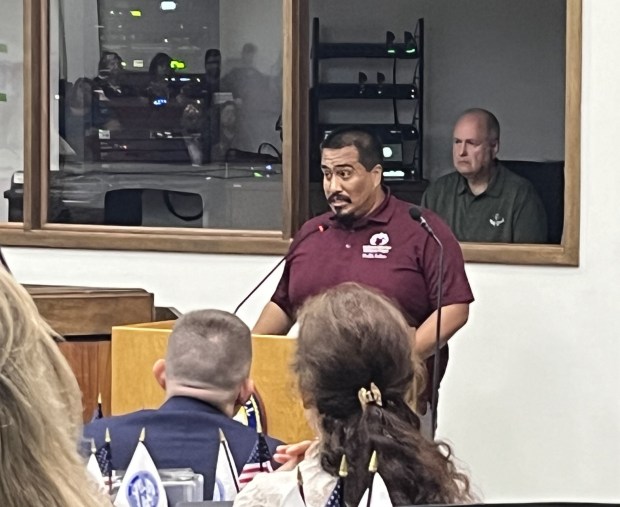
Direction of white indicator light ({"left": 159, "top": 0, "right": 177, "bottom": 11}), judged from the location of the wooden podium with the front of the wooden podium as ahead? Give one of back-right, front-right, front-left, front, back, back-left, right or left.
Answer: back-right

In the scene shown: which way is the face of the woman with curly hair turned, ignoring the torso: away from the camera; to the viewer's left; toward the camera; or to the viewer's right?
away from the camera

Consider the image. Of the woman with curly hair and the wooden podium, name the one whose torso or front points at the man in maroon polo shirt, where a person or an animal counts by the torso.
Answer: the woman with curly hair

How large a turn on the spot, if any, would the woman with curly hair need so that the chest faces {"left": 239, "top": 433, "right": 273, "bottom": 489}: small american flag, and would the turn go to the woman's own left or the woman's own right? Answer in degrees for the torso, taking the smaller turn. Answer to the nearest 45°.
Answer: approximately 45° to the woman's own left

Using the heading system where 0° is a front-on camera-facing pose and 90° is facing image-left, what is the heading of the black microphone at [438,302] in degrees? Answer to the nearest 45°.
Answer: approximately 90°

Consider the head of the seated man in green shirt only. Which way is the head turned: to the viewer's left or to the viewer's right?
to the viewer's left

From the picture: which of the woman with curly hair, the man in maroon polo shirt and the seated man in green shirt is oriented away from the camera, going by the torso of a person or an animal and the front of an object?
the woman with curly hair

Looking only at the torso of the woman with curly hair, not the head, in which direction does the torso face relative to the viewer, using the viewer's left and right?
facing away from the viewer

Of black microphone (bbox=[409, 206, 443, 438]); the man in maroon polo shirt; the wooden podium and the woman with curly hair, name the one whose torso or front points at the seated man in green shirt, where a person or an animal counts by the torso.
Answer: the woman with curly hair

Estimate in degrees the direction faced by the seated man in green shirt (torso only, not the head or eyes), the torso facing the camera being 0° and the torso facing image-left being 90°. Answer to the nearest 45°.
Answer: approximately 45°

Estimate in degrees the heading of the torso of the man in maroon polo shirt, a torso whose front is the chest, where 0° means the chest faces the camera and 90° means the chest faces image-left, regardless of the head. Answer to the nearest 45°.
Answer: approximately 45°

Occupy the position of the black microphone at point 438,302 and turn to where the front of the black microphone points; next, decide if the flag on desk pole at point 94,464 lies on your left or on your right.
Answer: on your left
